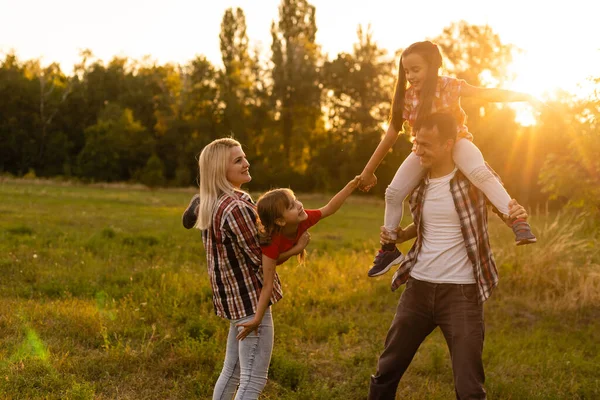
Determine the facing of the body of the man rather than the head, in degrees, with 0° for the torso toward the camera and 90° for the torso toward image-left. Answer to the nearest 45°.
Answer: approximately 45°

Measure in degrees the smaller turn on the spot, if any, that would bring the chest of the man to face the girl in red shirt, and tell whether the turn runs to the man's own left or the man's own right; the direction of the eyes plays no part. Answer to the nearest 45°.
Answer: approximately 45° to the man's own right

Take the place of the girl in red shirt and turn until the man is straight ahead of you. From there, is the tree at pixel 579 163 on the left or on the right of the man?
left

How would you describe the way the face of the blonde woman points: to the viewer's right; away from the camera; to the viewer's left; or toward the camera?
to the viewer's right

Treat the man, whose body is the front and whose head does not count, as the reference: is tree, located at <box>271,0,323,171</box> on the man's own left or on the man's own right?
on the man's own right

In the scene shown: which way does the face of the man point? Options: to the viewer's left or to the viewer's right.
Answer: to the viewer's left

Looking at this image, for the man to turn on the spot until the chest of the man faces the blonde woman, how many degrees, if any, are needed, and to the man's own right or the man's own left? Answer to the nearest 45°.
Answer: approximately 45° to the man's own right

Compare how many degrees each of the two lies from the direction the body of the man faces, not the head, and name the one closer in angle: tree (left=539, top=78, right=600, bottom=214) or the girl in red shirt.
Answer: the girl in red shirt

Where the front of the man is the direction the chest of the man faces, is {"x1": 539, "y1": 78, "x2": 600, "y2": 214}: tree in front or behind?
behind

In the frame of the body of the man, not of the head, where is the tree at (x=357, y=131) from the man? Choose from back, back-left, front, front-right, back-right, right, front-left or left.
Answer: back-right
